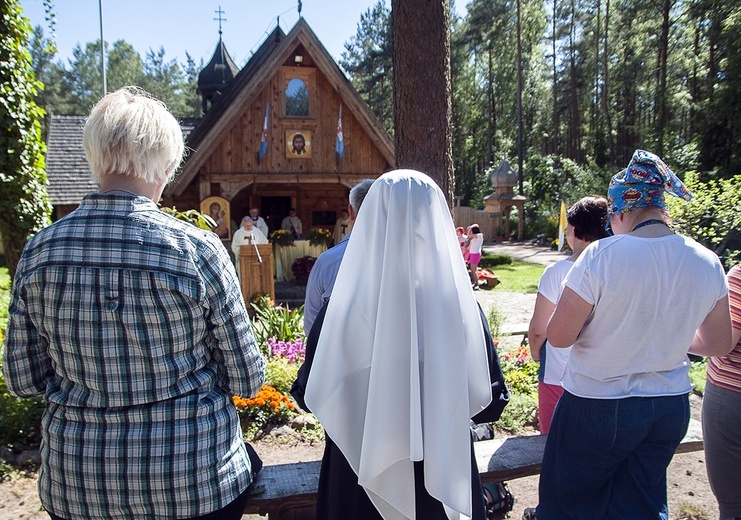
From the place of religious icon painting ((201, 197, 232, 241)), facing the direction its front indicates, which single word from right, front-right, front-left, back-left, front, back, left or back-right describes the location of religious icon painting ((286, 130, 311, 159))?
left

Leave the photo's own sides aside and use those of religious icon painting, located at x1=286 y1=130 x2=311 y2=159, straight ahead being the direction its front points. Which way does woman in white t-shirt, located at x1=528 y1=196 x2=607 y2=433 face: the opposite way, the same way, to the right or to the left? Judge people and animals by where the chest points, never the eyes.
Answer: the opposite way

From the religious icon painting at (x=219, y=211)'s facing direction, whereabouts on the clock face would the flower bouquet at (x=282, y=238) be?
The flower bouquet is roughly at 9 o'clock from the religious icon painting.

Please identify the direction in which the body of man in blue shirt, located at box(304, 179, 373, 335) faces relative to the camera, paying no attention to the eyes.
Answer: away from the camera

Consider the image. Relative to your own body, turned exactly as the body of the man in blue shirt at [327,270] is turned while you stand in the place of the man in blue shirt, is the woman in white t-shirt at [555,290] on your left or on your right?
on your right

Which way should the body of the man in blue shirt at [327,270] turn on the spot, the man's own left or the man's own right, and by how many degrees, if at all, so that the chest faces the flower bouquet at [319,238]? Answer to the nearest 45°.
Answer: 0° — they already face it

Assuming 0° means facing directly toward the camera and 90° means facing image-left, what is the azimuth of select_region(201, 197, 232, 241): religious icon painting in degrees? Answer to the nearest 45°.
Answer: approximately 0°

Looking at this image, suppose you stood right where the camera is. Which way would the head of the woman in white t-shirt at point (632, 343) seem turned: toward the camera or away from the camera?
away from the camera

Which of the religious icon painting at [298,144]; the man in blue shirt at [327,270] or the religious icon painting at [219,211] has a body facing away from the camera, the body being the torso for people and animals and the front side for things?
the man in blue shirt

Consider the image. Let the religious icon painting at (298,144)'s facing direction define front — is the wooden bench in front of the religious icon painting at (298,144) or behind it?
in front

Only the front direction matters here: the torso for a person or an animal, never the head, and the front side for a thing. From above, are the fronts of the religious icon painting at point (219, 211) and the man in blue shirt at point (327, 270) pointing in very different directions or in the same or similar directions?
very different directions

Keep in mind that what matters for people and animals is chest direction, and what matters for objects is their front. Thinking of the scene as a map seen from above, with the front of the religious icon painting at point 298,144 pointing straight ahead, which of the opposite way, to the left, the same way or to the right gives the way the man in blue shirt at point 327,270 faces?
the opposite way

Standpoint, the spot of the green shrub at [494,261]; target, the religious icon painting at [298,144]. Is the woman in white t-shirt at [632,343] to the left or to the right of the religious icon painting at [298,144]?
left
